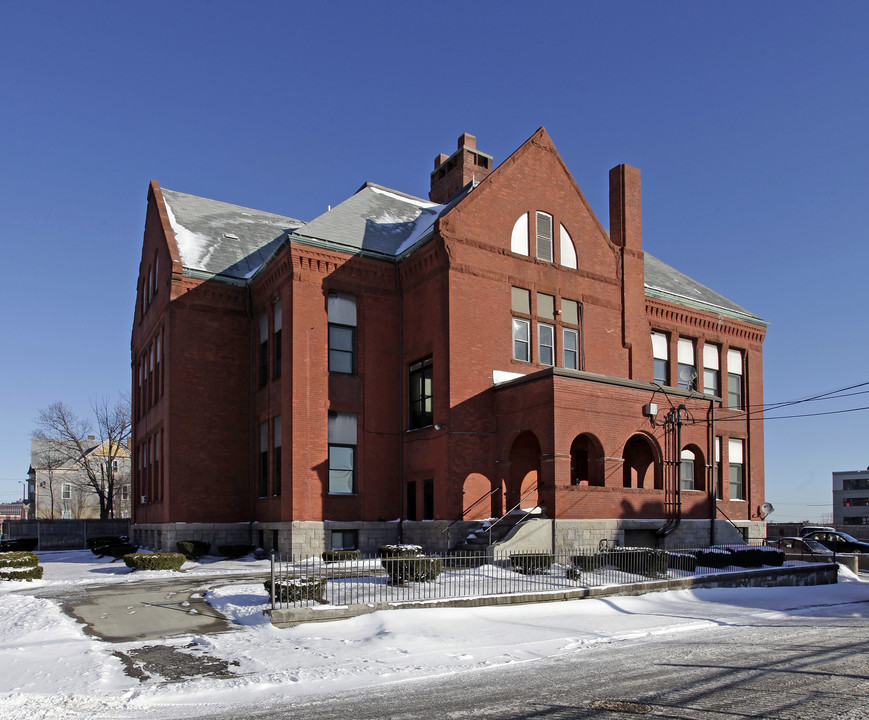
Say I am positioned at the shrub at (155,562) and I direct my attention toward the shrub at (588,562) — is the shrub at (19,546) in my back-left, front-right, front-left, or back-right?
back-left

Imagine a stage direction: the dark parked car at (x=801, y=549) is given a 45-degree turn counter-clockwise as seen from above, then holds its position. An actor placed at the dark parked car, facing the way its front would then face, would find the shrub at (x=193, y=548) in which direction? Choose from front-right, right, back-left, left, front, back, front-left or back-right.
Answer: back

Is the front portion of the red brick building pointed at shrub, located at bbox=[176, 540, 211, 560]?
no

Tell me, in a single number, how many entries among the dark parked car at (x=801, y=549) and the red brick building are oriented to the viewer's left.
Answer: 0

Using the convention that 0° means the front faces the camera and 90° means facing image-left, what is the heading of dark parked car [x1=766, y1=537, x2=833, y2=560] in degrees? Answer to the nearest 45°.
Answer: approximately 270°

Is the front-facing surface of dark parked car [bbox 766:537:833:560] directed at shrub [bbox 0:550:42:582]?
no

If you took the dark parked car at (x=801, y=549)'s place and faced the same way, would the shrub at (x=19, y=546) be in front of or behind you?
behind

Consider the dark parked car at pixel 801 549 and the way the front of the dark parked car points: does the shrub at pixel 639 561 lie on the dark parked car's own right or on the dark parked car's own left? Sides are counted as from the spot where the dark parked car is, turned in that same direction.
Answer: on the dark parked car's own right

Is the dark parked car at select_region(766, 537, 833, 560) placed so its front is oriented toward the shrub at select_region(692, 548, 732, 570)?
no

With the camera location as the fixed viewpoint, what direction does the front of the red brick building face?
facing the viewer and to the right of the viewer

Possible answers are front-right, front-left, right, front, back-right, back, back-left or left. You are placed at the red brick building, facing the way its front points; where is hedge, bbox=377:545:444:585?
front-right

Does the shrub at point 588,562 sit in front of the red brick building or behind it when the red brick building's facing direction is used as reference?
in front

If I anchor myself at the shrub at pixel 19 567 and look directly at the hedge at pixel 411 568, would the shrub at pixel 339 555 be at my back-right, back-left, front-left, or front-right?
front-left
